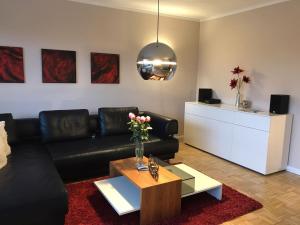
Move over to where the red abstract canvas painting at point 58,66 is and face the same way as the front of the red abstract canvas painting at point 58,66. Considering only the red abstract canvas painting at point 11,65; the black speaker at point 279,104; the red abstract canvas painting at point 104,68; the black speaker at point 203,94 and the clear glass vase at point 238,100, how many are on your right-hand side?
1

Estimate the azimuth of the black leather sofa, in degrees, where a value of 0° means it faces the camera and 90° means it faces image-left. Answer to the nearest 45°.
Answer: approximately 315°

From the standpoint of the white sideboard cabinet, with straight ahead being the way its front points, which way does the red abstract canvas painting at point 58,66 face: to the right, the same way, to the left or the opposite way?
to the left

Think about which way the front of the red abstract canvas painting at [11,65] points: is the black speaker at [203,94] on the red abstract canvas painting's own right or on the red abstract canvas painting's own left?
on the red abstract canvas painting's own left

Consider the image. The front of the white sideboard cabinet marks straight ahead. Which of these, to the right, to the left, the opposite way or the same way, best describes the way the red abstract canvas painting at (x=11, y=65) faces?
to the left

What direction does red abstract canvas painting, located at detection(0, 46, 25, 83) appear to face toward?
toward the camera

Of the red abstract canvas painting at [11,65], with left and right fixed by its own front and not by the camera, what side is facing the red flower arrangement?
left

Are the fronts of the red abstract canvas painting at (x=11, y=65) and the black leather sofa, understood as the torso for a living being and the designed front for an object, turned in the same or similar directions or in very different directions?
same or similar directions

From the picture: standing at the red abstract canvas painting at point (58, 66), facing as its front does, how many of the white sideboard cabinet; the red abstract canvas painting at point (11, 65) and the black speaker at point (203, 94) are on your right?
1

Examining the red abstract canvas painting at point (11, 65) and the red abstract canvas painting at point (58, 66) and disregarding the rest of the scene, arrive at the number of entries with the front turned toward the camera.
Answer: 2

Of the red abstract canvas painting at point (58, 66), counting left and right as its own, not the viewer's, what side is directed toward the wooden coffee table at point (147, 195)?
front

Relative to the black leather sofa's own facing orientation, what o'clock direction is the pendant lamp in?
The pendant lamp is roughly at 12 o'clock from the black leather sofa.

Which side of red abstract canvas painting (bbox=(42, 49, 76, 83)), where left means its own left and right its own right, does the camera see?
front

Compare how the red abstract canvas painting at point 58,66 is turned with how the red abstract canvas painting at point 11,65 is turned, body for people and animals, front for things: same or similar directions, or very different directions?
same or similar directions

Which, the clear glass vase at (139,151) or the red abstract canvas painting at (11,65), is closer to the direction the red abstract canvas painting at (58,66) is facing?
the clear glass vase
